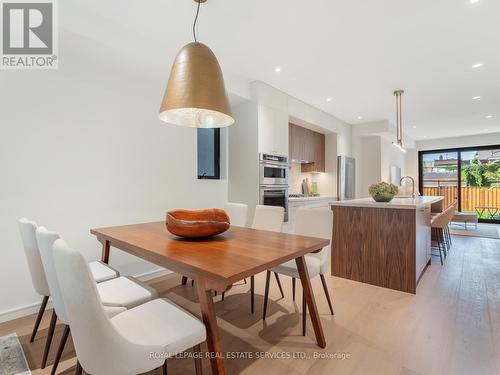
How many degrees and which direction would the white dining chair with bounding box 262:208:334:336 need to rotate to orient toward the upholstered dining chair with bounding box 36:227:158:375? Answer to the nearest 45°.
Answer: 0° — it already faces it

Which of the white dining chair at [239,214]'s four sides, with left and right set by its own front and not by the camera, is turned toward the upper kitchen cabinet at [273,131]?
back

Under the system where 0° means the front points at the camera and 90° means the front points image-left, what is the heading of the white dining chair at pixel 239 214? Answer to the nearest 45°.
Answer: approximately 45°

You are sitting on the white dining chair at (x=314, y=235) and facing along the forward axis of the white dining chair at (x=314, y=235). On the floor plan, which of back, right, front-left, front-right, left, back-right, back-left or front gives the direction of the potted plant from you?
back

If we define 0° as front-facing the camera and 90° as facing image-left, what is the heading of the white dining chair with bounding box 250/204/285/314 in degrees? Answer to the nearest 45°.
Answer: approximately 45°

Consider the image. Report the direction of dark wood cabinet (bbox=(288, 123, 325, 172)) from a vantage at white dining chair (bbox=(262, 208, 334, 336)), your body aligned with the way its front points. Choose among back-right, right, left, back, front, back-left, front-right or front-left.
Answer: back-right

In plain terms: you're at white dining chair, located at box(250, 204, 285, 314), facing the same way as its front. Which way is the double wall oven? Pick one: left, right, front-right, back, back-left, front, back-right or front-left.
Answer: back-right

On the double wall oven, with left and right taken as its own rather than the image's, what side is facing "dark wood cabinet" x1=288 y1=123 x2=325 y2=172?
left

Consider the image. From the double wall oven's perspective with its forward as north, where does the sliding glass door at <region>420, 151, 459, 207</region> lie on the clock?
The sliding glass door is roughly at 9 o'clock from the double wall oven.
